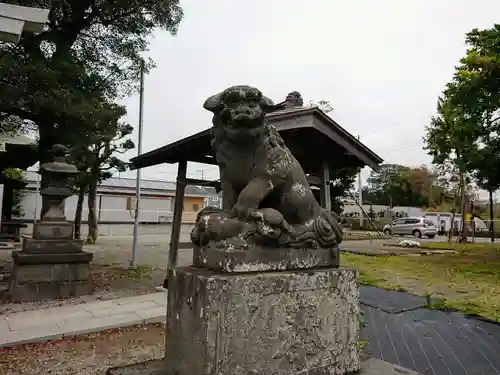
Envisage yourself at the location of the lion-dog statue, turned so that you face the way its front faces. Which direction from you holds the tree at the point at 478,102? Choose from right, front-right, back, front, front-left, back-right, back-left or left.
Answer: back

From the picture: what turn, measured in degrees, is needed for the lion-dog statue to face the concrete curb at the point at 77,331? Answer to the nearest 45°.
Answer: approximately 90° to its right

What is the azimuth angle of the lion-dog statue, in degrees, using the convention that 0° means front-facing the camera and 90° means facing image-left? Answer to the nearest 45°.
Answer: approximately 45°

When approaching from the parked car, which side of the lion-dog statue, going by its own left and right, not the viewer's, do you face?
back

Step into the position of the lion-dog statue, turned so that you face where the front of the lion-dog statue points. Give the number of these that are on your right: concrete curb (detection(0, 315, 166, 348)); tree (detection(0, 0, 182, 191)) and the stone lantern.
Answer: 3

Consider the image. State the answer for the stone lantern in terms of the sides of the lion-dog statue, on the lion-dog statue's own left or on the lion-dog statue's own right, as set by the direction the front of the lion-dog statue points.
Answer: on the lion-dog statue's own right

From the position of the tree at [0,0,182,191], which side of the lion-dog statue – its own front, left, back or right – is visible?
right
